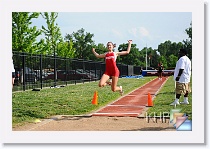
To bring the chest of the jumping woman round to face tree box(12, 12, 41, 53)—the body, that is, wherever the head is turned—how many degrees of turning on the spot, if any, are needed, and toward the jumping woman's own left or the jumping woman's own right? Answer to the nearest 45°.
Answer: approximately 90° to the jumping woman's own right

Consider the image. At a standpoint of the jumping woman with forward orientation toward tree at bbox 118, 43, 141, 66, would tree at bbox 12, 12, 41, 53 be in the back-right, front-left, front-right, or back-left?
front-left

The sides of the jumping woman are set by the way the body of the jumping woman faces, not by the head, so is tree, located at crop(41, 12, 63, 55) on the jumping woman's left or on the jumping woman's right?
on the jumping woman's right

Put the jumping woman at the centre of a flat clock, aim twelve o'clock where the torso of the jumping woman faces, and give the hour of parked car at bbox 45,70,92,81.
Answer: The parked car is roughly at 4 o'clock from the jumping woman.

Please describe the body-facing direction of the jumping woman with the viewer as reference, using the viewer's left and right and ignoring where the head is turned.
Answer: facing the viewer and to the left of the viewer

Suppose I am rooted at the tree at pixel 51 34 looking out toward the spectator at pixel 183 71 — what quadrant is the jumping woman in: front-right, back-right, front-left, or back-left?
front-right

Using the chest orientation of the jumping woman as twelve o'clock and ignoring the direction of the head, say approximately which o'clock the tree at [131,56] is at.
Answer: The tree is roughly at 5 o'clock from the jumping woman.
